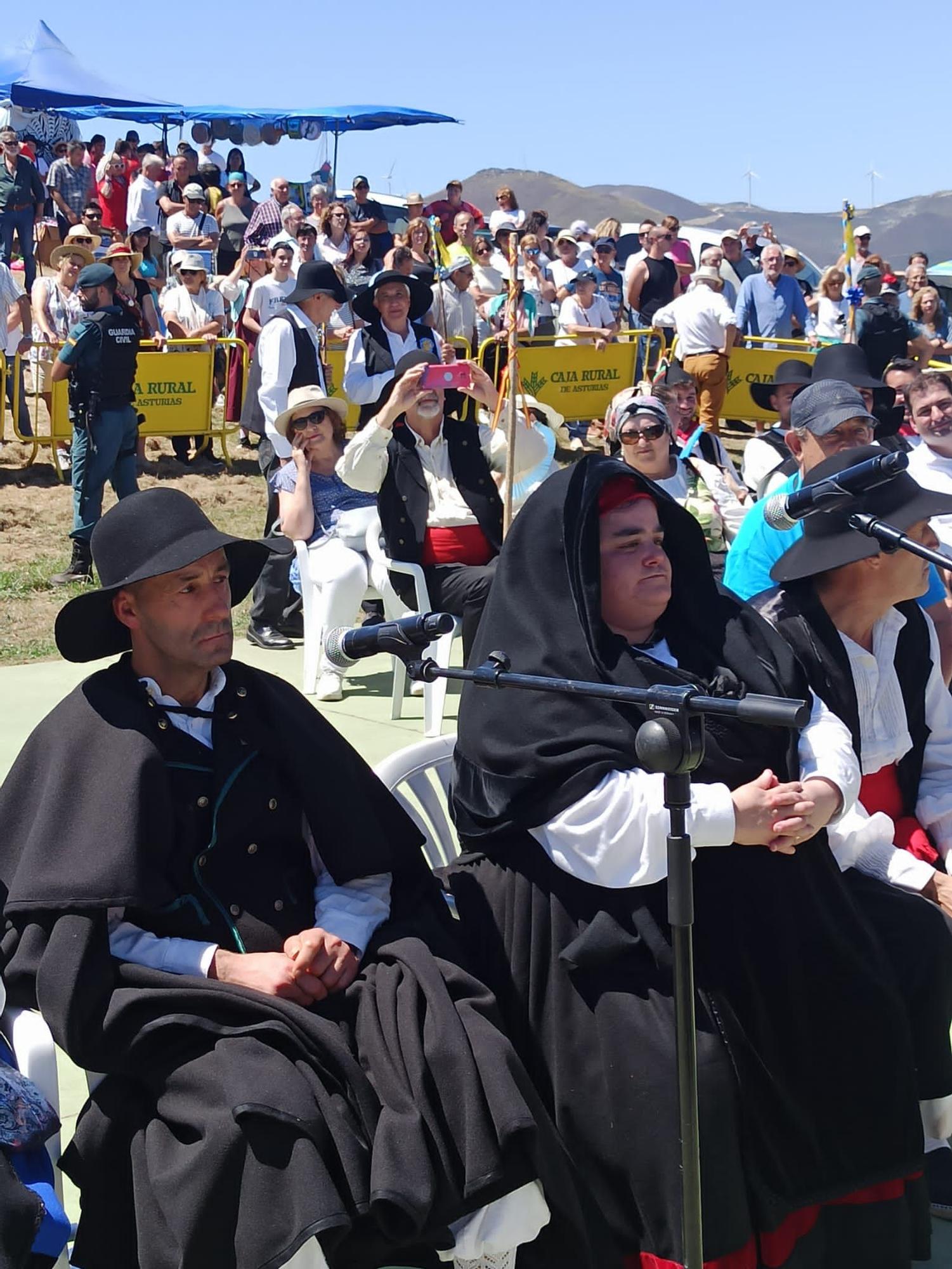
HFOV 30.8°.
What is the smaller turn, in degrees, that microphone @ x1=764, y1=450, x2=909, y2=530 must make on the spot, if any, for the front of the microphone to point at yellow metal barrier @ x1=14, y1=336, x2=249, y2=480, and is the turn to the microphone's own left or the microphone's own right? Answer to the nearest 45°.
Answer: approximately 45° to the microphone's own right

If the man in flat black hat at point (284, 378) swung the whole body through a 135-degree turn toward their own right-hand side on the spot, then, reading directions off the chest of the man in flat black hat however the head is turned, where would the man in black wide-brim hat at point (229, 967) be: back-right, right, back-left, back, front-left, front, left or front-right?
front-left

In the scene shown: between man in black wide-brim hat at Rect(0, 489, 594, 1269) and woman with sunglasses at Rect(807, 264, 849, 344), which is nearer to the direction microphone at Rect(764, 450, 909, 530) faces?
the man in black wide-brim hat

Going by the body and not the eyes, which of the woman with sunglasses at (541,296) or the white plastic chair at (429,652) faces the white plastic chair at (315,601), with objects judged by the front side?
the woman with sunglasses

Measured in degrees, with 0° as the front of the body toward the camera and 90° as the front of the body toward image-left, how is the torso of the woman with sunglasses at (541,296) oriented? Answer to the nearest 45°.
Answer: approximately 0°

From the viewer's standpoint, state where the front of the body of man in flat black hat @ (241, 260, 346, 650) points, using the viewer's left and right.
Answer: facing to the right of the viewer

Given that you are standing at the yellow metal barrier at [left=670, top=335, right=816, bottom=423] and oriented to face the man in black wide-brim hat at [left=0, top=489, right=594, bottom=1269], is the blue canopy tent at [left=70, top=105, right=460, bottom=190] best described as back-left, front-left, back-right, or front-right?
back-right

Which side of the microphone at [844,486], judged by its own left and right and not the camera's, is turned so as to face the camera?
left

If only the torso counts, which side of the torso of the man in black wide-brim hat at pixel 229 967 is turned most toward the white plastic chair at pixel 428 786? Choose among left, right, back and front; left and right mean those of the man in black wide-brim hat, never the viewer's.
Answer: left
